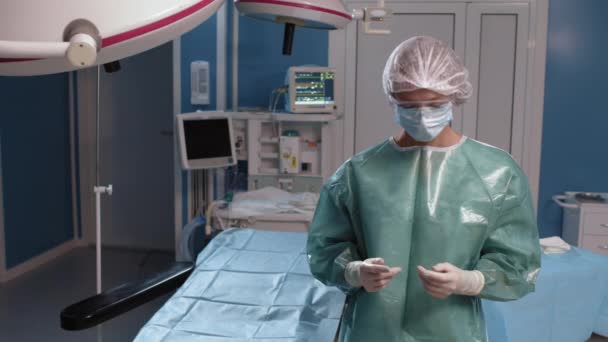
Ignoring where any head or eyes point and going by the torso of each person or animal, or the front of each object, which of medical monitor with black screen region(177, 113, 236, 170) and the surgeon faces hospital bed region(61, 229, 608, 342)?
the medical monitor with black screen

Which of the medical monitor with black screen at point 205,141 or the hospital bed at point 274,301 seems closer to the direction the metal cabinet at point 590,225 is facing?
the hospital bed

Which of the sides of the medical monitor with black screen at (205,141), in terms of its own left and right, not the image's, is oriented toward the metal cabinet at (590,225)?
left

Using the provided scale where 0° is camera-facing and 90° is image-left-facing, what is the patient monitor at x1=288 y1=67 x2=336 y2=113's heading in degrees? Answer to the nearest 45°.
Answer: approximately 0°

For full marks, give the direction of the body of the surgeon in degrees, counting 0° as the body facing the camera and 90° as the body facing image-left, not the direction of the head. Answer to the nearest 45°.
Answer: approximately 0°
